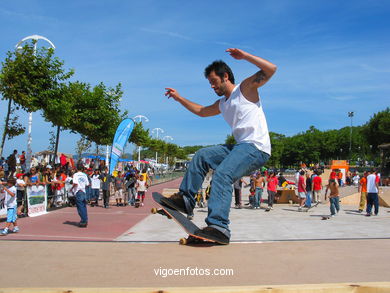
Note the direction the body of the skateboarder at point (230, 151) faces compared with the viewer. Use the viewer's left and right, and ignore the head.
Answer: facing the viewer and to the left of the viewer

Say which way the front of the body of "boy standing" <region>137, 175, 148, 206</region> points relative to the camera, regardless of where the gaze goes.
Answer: toward the camera

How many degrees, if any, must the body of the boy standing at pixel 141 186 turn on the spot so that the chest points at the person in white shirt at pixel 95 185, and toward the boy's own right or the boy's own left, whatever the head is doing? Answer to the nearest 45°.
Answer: approximately 90° to the boy's own right

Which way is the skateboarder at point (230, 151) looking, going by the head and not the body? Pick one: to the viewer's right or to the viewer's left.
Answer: to the viewer's left

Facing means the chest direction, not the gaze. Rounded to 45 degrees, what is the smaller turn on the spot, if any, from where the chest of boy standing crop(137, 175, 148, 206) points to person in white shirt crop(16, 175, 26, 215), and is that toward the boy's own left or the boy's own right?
approximately 45° to the boy's own right

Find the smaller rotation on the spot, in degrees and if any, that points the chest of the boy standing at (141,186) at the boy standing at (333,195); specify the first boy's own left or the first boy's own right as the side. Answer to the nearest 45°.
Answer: approximately 45° to the first boy's own left

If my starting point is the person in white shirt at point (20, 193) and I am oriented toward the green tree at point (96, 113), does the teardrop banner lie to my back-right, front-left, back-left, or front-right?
front-right

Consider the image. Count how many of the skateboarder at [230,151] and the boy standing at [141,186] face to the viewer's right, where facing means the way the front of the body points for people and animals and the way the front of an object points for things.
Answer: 0
